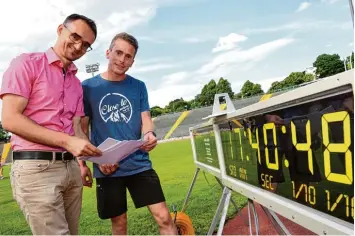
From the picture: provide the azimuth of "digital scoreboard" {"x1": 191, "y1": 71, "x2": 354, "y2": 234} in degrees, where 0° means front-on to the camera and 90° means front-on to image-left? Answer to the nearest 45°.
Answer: approximately 45°

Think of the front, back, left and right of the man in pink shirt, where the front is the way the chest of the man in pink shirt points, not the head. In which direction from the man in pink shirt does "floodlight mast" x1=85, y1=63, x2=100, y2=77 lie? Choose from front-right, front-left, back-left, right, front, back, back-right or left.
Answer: back-left

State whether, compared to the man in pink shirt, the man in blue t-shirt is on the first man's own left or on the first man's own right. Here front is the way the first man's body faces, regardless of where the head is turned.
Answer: on the first man's own left

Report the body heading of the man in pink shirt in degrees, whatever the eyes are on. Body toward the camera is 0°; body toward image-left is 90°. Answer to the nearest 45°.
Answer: approximately 315°

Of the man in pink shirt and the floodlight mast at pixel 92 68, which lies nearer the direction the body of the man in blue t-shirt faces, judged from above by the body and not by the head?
the man in pink shirt

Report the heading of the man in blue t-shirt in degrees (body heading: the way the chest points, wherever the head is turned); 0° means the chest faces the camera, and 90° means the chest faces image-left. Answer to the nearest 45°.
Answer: approximately 0°
